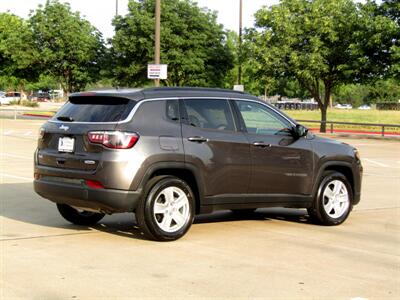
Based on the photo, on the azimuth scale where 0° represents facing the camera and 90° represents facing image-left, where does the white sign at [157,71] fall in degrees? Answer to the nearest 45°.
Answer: approximately 0°

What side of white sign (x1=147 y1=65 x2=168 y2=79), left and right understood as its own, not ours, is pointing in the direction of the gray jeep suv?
front

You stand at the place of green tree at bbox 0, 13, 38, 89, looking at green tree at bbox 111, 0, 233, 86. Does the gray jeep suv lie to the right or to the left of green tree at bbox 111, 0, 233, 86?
right

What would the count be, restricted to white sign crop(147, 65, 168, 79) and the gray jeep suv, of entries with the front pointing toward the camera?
1

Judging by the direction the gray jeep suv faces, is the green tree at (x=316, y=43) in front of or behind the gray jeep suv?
in front

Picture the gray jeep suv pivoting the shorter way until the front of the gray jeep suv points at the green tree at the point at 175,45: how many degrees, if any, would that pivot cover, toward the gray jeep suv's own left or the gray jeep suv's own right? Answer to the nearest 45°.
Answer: approximately 45° to the gray jeep suv's own left

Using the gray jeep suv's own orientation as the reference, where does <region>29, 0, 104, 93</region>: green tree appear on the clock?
The green tree is roughly at 10 o'clock from the gray jeep suv.

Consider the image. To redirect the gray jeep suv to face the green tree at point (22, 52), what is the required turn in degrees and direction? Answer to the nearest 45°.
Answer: approximately 45° to its left

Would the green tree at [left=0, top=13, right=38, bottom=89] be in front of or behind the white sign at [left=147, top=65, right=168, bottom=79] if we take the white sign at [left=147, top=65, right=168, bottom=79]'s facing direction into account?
behind

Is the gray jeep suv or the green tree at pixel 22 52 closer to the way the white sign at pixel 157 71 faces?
the gray jeep suv

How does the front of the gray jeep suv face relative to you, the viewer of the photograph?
facing away from the viewer and to the right of the viewer
